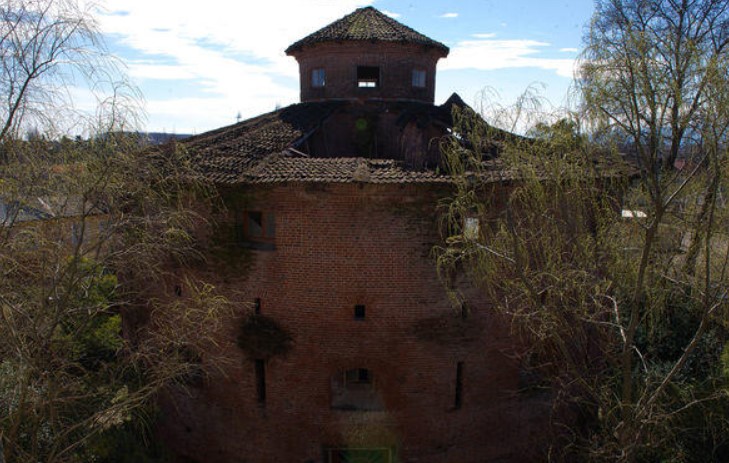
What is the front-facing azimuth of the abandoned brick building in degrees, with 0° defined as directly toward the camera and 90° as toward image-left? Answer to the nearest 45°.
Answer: approximately 0°

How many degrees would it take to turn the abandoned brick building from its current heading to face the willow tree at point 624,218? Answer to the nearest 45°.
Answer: approximately 45° to its left
